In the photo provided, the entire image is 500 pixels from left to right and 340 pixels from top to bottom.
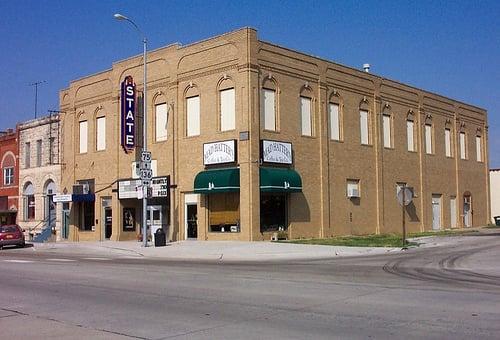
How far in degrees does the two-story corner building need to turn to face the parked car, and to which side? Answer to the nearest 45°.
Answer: approximately 45° to its right

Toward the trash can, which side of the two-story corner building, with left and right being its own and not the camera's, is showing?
front

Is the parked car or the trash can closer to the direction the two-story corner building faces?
the trash can

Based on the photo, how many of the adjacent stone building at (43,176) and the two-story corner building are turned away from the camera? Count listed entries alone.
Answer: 0

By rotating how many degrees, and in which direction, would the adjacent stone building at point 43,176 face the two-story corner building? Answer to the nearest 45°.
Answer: approximately 90° to its left

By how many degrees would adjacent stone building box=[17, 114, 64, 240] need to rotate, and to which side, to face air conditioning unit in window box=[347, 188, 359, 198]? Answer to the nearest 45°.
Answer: approximately 90° to its left

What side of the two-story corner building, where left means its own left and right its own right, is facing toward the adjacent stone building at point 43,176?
right

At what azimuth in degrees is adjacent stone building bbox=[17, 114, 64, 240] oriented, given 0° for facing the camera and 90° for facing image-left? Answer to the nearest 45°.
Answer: approximately 45°

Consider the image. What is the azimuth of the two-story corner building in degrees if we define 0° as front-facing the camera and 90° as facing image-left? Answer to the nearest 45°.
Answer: approximately 45°
